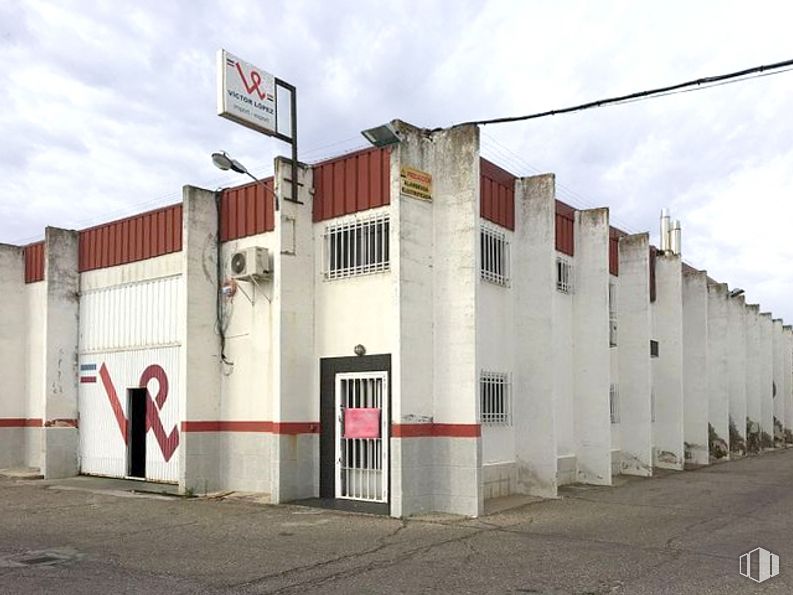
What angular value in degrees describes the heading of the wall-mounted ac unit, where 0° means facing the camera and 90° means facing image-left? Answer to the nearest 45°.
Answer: approximately 45°

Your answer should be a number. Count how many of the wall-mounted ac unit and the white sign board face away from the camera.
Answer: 0

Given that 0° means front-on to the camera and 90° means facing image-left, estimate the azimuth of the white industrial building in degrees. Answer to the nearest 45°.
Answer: approximately 45°
